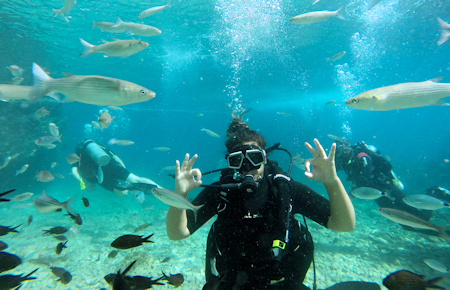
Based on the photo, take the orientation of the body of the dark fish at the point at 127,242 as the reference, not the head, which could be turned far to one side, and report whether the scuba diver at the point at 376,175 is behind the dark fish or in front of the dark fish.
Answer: behind

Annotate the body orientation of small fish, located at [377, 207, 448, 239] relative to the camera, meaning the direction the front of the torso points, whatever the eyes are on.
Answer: to the viewer's left

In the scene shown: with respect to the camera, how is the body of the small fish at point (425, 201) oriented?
to the viewer's left

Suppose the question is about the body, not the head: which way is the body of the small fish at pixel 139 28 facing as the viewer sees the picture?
to the viewer's right

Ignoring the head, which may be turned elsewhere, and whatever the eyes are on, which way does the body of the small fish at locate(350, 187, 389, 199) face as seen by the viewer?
to the viewer's left

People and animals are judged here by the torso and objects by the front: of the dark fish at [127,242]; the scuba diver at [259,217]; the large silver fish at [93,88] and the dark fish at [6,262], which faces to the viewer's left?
the dark fish at [127,242]

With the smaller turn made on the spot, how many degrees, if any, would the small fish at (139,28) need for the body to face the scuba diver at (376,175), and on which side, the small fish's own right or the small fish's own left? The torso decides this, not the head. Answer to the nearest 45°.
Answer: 0° — it already faces them

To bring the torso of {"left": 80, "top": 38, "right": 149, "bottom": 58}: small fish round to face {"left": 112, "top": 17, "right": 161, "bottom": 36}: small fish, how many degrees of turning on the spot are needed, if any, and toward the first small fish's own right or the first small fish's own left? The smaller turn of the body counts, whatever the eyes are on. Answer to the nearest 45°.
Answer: approximately 90° to the first small fish's own left

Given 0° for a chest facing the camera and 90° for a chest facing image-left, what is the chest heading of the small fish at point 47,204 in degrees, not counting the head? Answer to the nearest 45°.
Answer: approximately 90°

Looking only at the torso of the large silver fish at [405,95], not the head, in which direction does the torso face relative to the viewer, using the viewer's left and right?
facing to the left of the viewer

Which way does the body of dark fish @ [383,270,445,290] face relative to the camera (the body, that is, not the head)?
to the viewer's left

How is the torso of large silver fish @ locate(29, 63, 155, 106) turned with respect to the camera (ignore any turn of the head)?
to the viewer's right
